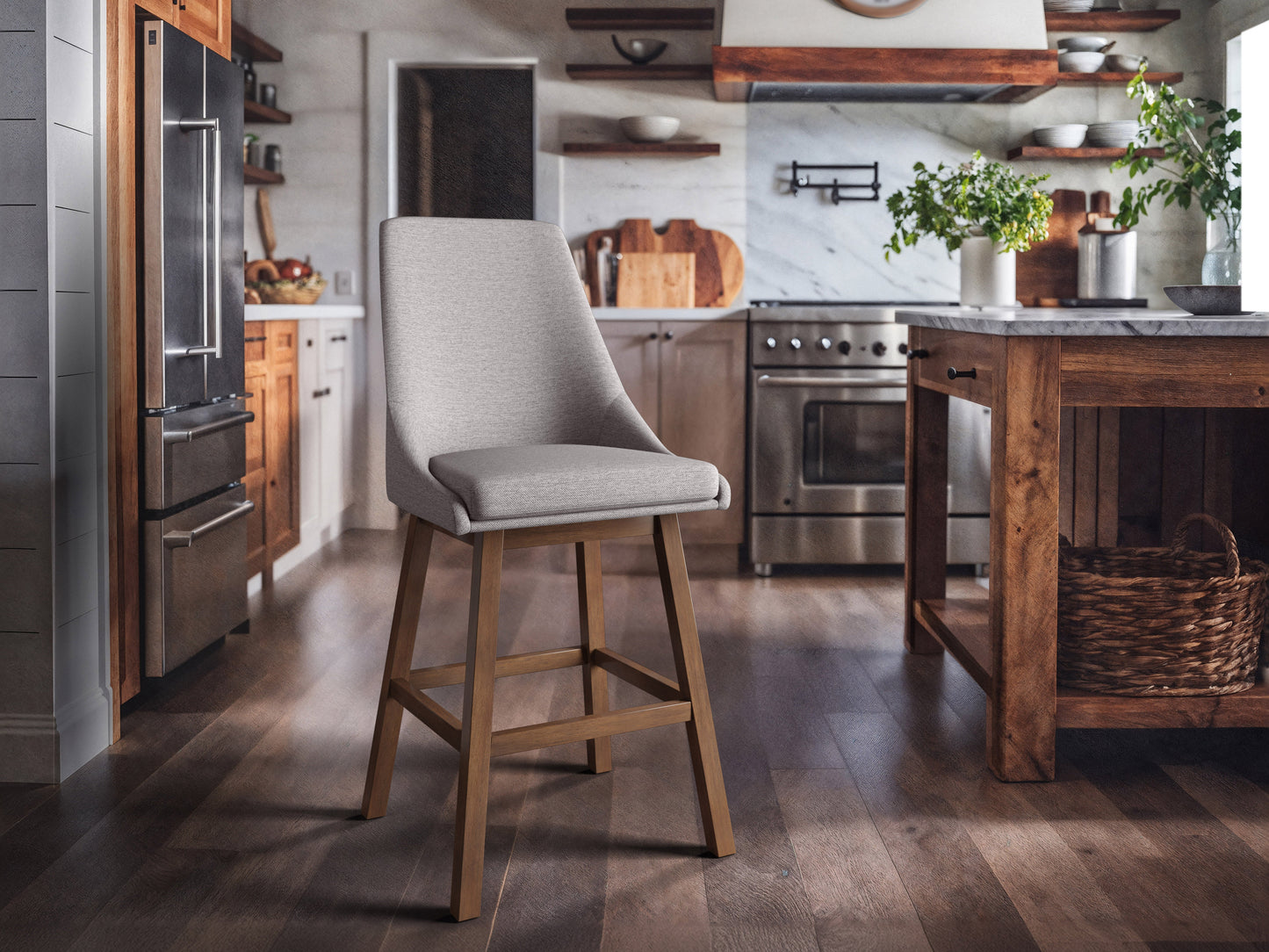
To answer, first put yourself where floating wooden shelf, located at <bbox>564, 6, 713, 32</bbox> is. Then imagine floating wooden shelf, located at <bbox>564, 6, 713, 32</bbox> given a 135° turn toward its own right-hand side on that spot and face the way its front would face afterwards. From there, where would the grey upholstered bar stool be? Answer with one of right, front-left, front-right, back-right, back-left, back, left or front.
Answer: back-left

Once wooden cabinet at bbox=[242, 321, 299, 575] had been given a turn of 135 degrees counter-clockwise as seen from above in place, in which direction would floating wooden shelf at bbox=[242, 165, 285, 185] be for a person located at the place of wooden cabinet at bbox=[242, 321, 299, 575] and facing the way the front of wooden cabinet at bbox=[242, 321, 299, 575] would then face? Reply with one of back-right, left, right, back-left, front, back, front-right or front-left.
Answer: front

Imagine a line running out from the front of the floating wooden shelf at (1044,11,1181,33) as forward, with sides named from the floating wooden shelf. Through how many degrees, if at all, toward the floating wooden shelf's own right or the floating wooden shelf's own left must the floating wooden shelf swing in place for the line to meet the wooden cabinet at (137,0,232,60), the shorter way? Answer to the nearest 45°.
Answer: approximately 45° to the floating wooden shelf's own right

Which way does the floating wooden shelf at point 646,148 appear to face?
toward the camera

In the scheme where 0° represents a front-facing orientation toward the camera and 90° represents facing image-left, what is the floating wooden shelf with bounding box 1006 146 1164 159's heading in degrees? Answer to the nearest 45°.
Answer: approximately 0°

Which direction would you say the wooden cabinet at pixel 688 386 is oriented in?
toward the camera

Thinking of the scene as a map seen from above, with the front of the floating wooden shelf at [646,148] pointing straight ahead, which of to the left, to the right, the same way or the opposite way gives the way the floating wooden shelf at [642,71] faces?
the same way

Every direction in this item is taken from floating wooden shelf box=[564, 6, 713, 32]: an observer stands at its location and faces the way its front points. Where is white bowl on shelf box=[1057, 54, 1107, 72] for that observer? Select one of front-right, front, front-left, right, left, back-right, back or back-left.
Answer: left

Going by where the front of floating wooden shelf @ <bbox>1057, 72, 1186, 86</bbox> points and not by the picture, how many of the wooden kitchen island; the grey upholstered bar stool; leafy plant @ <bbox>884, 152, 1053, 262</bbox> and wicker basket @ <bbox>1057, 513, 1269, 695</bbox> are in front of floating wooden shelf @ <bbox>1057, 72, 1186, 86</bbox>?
4

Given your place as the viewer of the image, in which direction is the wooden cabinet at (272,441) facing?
facing the viewer and to the right of the viewer

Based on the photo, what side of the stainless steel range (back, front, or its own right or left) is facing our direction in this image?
front

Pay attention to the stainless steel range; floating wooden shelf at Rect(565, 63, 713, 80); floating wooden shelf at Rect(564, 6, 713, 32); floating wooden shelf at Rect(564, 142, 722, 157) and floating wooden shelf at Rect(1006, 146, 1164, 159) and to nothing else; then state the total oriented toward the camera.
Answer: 5
